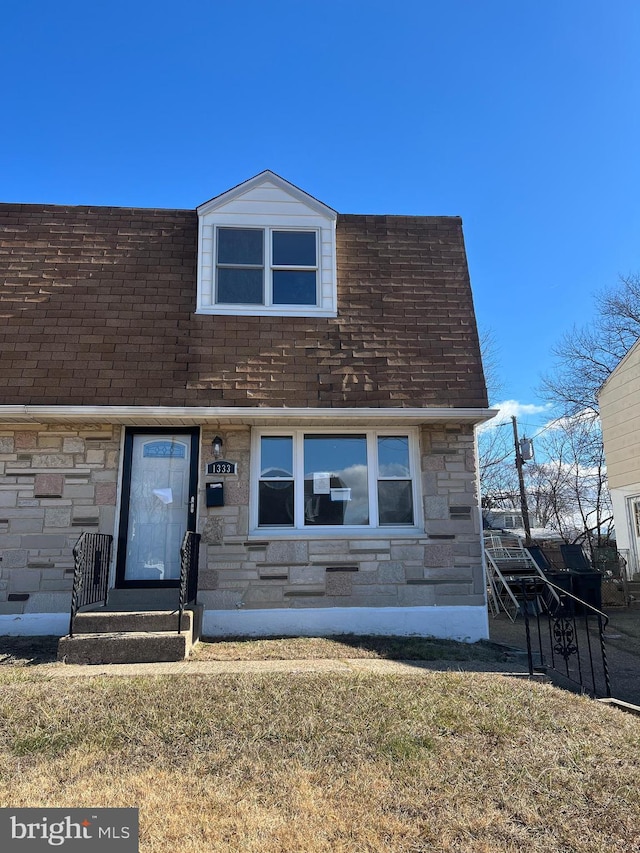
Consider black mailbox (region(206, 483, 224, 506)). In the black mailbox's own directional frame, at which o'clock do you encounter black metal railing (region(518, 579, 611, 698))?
The black metal railing is roughly at 10 o'clock from the black mailbox.

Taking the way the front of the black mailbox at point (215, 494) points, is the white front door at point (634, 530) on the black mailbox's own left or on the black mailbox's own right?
on the black mailbox's own left

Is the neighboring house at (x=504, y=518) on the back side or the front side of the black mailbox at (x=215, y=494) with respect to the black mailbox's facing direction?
on the back side

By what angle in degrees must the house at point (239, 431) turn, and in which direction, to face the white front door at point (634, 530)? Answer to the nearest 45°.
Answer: approximately 135° to its left

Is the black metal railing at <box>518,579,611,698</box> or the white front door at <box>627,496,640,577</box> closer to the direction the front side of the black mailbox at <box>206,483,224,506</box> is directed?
the black metal railing

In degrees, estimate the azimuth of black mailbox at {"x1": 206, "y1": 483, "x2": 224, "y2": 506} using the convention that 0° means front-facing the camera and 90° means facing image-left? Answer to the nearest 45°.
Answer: approximately 0°

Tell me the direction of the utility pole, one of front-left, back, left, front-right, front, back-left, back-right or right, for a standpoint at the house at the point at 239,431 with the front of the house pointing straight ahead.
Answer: back-left

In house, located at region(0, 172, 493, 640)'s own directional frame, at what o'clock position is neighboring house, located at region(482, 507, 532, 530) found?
The neighboring house is roughly at 7 o'clock from the house.
